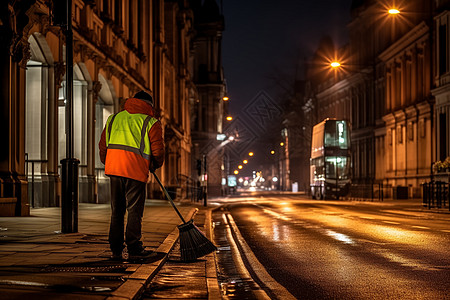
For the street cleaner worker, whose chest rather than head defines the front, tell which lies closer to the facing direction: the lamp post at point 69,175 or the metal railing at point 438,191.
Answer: the metal railing

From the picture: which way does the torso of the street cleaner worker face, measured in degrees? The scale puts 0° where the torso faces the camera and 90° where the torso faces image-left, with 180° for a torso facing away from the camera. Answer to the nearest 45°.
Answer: approximately 225°

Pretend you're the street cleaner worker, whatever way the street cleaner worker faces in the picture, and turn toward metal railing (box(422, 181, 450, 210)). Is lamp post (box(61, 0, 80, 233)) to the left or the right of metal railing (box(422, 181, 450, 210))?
left

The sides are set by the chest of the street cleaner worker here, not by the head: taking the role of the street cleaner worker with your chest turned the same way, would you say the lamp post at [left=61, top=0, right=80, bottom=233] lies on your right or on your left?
on your left
